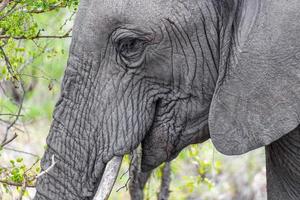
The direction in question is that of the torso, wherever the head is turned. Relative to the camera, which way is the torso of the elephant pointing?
to the viewer's left
